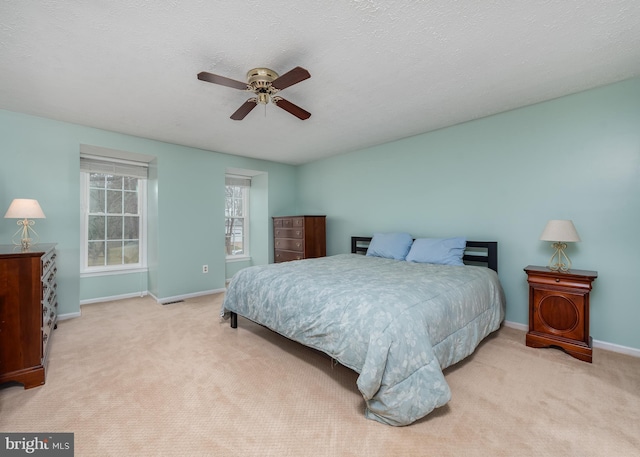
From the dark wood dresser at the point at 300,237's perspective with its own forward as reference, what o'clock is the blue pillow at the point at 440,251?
The blue pillow is roughly at 9 o'clock from the dark wood dresser.

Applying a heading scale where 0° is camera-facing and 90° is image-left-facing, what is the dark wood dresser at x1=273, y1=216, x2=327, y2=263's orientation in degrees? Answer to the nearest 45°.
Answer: approximately 45°

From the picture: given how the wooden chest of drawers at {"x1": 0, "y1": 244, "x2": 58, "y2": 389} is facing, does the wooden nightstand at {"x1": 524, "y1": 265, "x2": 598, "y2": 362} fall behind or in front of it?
in front

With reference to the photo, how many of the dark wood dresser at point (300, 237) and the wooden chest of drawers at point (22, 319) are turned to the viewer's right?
1

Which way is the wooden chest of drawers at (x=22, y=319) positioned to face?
to the viewer's right

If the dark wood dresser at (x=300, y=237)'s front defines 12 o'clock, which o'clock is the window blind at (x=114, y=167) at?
The window blind is roughly at 1 o'clock from the dark wood dresser.

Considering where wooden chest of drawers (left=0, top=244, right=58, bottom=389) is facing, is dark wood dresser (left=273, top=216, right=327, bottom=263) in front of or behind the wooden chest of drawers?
in front

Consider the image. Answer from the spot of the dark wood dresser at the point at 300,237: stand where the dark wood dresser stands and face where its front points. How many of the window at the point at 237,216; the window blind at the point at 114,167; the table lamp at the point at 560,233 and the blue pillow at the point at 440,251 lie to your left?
2

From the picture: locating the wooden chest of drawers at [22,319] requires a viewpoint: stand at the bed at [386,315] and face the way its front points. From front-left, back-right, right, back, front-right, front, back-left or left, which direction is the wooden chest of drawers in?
front-right

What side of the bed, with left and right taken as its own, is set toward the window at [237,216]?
right

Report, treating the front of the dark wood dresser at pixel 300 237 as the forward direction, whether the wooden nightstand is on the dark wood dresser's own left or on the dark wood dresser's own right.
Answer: on the dark wood dresser's own left
